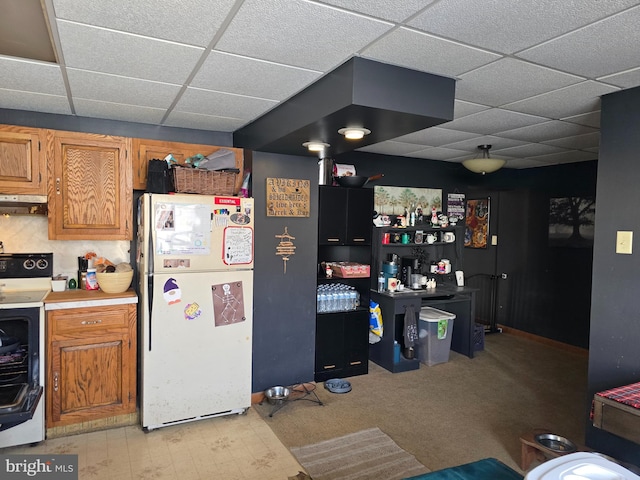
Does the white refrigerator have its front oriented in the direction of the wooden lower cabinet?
no

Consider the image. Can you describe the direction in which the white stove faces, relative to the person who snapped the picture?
facing the viewer

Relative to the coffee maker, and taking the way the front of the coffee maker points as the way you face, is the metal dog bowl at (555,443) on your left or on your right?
on your left

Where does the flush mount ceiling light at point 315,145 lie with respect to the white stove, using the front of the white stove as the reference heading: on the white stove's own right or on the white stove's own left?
on the white stove's own left

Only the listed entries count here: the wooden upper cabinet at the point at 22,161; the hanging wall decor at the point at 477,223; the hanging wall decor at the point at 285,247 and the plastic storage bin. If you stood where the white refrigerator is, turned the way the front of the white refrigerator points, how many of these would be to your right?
1

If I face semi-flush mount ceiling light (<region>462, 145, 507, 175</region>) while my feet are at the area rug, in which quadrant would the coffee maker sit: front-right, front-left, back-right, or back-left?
front-left

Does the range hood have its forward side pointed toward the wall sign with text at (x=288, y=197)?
no

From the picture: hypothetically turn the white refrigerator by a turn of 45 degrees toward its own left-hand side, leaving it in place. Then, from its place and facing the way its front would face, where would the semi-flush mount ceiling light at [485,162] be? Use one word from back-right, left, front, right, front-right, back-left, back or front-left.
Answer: front-left

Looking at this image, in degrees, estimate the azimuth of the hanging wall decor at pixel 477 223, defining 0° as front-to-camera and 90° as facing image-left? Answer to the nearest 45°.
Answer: approximately 45°

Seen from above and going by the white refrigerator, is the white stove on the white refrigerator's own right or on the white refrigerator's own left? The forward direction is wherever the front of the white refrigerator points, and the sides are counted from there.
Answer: on the white refrigerator's own right

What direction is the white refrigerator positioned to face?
toward the camera

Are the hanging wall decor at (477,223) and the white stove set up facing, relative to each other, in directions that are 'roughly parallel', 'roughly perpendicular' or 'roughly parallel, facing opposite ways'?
roughly perpendicular
